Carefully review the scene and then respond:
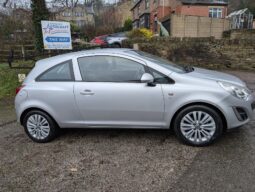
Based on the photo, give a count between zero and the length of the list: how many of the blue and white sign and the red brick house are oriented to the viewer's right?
0

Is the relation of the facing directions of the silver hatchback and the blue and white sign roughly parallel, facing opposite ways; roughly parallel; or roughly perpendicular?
roughly perpendicular

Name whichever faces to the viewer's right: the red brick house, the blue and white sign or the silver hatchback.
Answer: the silver hatchback

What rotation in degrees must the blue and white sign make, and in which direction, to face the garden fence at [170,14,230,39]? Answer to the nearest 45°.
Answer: approximately 135° to its left

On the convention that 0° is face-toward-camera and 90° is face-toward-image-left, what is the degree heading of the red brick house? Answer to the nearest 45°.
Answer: approximately 45°

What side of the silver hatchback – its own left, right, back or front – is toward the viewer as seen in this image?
right

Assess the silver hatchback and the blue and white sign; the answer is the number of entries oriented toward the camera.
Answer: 1

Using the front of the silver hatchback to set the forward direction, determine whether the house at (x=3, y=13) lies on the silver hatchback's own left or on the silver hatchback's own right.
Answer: on the silver hatchback's own left

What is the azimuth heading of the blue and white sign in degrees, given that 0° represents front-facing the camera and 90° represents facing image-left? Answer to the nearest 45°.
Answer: approximately 0°

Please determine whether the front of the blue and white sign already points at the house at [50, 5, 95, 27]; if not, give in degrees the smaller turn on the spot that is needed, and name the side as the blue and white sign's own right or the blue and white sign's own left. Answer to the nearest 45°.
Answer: approximately 180°

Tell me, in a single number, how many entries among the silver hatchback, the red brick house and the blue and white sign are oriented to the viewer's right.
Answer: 1

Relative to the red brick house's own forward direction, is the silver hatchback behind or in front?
in front
